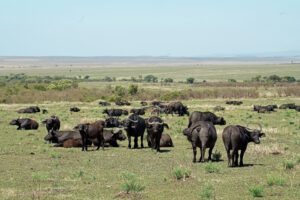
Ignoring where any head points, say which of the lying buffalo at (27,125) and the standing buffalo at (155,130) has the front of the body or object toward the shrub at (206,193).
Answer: the standing buffalo

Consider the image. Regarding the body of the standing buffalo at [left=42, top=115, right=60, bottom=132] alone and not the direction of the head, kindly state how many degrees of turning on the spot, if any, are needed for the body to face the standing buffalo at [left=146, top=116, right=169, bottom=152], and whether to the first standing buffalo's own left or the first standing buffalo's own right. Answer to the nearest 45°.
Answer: approximately 90° to the first standing buffalo's own left

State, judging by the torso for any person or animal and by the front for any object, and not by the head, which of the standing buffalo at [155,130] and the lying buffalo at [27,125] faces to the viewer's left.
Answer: the lying buffalo

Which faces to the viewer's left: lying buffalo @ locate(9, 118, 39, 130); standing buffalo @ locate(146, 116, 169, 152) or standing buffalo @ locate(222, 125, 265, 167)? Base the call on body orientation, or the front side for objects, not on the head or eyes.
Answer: the lying buffalo

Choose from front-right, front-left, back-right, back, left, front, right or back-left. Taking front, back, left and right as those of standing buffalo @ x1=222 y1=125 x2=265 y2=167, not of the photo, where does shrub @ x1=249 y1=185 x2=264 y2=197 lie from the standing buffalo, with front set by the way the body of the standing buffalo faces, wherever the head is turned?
back-right

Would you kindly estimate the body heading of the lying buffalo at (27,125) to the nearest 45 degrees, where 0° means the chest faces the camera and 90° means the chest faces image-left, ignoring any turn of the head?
approximately 90°

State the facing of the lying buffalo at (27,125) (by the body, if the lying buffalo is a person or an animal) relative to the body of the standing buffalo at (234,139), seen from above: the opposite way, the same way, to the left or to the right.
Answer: the opposite way

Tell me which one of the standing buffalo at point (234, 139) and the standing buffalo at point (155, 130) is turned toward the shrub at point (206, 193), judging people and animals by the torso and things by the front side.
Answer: the standing buffalo at point (155, 130)

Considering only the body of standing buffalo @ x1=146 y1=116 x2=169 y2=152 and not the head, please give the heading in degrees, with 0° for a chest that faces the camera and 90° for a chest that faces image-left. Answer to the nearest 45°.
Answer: approximately 0°

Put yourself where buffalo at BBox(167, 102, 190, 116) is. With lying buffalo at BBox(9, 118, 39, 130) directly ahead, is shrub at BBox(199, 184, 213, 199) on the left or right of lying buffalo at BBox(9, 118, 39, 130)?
left
